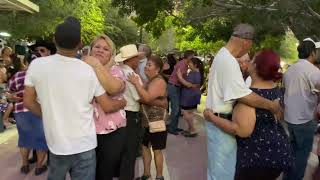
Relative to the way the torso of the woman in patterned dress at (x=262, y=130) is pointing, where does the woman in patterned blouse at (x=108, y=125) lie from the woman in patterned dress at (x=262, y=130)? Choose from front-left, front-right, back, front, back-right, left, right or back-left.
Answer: front-left

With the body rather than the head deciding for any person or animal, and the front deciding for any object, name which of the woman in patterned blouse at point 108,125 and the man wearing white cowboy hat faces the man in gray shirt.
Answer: the man wearing white cowboy hat

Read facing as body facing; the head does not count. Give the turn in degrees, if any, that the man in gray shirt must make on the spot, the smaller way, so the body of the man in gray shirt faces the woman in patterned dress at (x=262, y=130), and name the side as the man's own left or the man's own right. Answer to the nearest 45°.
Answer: approximately 135° to the man's own right

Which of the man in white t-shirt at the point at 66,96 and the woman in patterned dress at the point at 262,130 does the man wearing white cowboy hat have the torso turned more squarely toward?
the woman in patterned dress

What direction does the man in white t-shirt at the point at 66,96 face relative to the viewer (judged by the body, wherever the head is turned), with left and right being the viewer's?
facing away from the viewer

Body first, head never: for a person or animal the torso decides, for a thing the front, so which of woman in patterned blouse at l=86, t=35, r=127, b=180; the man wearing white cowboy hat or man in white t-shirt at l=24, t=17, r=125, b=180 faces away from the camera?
the man in white t-shirt

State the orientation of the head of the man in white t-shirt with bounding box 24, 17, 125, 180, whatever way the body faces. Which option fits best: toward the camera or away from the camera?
away from the camera

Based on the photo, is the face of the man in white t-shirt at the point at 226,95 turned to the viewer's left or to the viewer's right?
to the viewer's right

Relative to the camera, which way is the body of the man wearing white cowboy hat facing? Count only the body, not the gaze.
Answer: to the viewer's right

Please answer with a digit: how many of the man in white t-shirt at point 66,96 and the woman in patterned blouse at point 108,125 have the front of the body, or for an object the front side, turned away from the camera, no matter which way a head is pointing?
1

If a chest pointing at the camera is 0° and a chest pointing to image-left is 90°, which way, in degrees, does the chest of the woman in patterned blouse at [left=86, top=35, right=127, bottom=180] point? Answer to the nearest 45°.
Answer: approximately 45°
